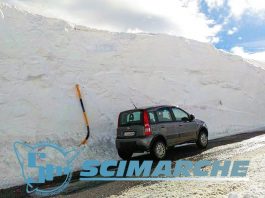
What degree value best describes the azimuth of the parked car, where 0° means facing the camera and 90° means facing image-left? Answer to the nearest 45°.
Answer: approximately 225°
